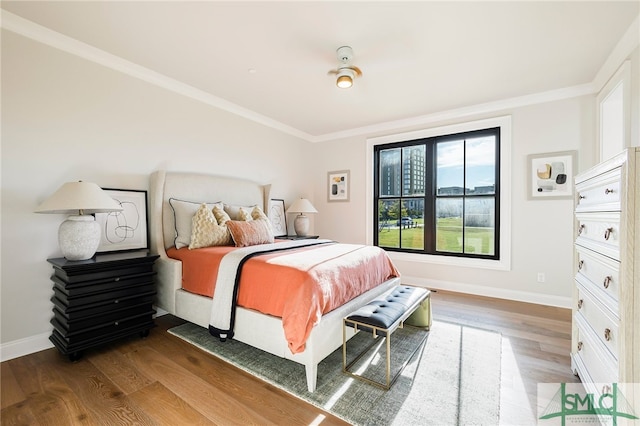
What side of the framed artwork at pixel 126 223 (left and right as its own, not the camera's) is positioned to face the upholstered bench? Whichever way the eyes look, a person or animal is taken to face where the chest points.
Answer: front

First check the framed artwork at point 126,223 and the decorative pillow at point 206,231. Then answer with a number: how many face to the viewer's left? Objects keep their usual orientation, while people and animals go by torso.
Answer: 0

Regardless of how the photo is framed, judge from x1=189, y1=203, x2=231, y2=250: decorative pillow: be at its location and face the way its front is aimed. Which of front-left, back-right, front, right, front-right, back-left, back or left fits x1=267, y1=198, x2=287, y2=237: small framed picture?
left

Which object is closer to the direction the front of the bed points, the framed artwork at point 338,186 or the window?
the window

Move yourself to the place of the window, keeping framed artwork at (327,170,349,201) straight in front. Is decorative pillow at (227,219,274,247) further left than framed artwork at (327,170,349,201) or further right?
left

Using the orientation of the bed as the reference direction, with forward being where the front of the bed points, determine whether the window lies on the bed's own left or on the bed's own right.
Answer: on the bed's own left

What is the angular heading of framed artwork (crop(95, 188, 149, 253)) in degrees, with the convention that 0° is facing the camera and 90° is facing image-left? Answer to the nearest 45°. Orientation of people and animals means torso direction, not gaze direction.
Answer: approximately 315°

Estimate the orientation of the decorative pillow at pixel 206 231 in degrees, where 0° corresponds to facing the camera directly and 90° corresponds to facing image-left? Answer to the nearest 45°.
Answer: approximately 315°

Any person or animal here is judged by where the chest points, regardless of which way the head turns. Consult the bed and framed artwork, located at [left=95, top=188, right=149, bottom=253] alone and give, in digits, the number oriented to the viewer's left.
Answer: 0

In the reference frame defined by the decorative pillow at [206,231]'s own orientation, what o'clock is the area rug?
The area rug is roughly at 12 o'clock from the decorative pillow.

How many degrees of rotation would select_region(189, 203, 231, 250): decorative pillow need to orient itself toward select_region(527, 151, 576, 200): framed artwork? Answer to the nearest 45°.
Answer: approximately 45° to its left

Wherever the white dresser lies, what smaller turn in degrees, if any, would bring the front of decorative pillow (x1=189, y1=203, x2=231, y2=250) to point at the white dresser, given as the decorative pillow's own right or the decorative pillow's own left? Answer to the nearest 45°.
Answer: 0° — it already faces it

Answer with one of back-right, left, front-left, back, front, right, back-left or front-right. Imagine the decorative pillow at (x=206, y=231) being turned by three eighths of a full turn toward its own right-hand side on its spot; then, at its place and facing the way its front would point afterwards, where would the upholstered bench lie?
back-left

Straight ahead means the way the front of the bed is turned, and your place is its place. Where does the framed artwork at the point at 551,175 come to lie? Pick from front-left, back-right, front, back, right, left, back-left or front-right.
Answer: front-left

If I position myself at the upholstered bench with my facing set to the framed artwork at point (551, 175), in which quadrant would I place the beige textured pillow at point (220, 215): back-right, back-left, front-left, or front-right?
back-left
